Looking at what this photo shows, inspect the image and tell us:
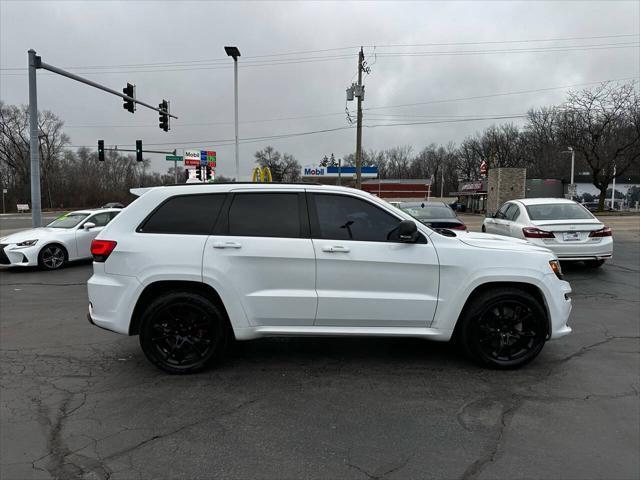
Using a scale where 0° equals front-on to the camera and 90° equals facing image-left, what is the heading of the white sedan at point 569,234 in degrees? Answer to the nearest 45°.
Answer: approximately 135°

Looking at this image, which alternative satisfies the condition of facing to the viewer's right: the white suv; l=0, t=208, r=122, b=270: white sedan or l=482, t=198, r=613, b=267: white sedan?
the white suv

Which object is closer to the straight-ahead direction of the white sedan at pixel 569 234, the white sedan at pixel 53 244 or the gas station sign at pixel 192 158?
the gas station sign

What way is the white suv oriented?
to the viewer's right

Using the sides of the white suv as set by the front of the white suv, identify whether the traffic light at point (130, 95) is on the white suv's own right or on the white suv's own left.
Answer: on the white suv's own left

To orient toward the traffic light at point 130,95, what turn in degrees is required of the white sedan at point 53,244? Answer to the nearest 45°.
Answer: approximately 135° to its right

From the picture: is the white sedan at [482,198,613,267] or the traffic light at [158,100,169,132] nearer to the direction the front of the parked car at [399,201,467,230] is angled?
the traffic light

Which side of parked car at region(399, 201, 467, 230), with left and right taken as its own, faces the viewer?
back

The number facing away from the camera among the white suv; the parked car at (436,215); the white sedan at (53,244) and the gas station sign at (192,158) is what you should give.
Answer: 1

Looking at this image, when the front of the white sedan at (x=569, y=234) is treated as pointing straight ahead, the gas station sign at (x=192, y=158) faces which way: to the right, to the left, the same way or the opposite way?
the opposite way

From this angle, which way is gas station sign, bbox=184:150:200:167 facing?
toward the camera

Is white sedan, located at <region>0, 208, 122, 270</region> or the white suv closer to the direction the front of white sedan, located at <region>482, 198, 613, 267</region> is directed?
the white sedan
